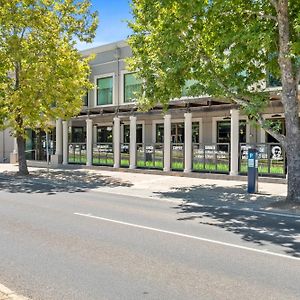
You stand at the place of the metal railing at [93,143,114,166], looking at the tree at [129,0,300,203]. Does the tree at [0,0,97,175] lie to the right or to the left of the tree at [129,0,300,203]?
right

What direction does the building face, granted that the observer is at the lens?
facing the viewer and to the left of the viewer

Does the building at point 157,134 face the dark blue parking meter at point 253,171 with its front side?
no

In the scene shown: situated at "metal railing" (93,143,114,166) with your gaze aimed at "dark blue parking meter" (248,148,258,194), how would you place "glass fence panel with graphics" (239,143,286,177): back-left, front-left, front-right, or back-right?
front-left
